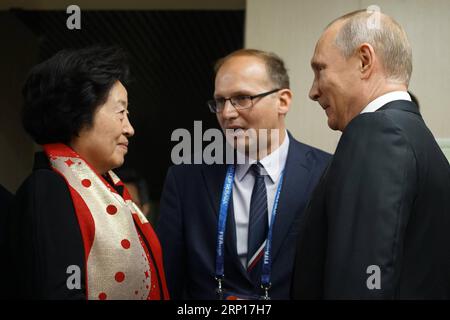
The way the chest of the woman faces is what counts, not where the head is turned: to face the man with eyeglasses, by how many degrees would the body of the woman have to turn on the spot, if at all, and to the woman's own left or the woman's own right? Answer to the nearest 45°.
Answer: approximately 45° to the woman's own left

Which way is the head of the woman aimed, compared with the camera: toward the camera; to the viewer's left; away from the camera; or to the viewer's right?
to the viewer's right

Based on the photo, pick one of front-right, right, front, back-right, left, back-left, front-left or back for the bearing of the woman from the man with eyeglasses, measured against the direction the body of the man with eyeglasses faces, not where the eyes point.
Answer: front-right

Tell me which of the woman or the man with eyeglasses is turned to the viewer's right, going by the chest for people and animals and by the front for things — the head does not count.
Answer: the woman

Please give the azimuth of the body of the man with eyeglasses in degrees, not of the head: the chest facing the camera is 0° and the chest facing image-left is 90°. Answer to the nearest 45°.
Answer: approximately 0°

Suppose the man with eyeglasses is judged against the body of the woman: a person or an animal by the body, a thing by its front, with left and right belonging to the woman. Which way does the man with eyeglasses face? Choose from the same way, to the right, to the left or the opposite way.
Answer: to the right

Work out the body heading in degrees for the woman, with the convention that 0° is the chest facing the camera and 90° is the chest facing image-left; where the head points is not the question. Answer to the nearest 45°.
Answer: approximately 270°
